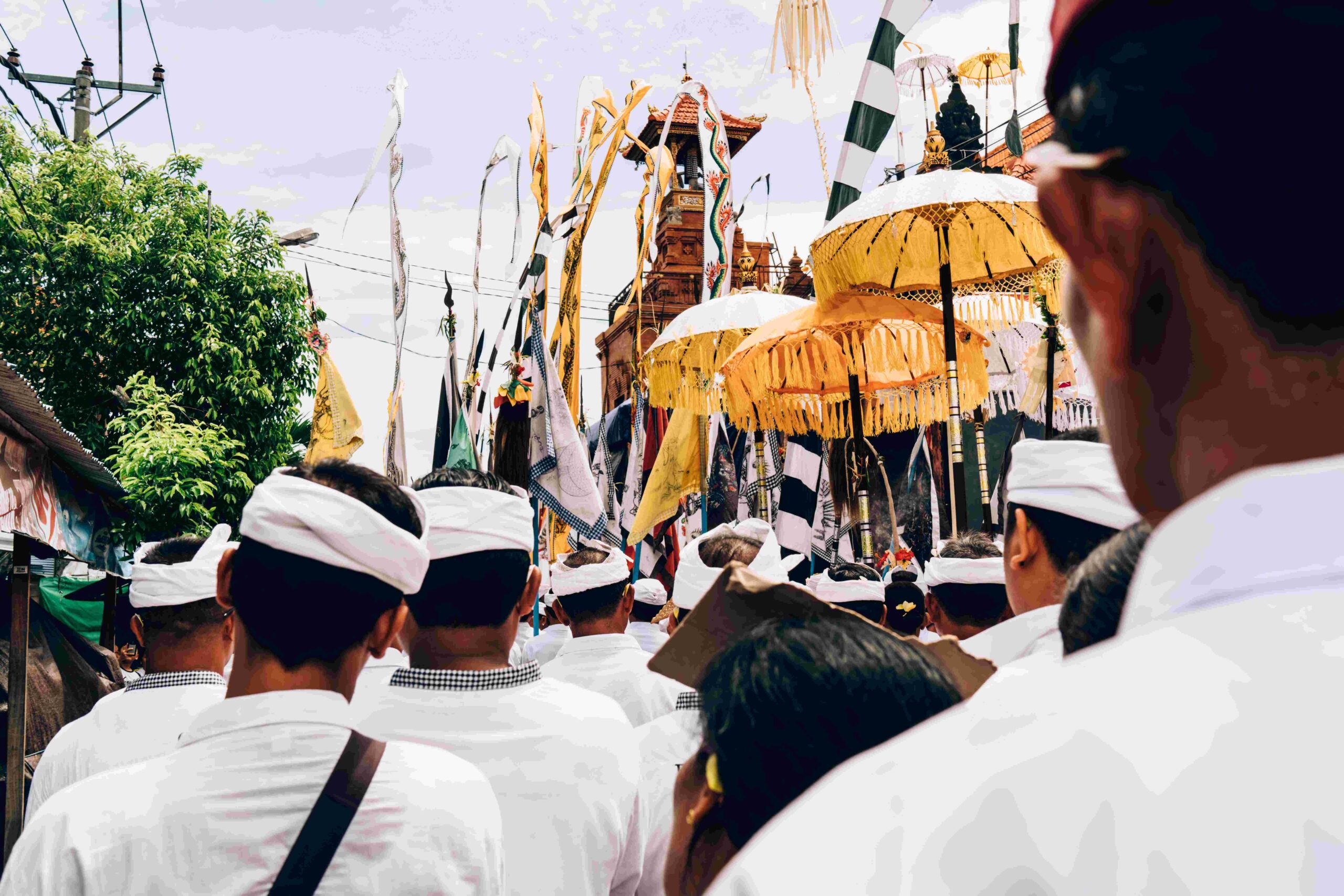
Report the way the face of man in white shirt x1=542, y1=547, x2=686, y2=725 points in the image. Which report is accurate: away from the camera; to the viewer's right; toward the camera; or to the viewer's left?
away from the camera

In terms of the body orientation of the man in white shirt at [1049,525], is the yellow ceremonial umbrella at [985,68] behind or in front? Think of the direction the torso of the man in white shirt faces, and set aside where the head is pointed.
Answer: in front

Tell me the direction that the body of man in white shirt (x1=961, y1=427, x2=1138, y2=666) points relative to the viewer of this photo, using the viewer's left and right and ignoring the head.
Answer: facing away from the viewer and to the left of the viewer

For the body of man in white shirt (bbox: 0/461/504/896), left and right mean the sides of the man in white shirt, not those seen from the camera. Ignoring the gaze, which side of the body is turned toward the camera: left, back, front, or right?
back

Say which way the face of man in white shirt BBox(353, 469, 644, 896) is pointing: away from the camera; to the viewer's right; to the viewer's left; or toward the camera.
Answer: away from the camera

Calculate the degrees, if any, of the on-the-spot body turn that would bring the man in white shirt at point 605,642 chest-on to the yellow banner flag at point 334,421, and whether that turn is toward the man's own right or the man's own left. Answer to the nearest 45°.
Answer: approximately 45° to the man's own left

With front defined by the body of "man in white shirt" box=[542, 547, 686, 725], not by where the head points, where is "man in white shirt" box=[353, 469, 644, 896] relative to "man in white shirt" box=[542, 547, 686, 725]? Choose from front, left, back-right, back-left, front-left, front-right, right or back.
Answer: back

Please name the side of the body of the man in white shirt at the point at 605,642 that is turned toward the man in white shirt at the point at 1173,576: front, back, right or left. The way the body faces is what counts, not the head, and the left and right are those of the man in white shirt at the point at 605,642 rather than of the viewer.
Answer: back

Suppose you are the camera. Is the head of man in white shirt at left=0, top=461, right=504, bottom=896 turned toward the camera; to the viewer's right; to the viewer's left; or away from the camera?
away from the camera

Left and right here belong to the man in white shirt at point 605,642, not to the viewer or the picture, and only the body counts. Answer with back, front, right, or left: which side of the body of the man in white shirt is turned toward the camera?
back

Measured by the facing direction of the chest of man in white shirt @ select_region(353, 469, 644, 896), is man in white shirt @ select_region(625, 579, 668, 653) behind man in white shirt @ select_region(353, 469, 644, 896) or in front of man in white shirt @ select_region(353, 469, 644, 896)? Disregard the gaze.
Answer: in front

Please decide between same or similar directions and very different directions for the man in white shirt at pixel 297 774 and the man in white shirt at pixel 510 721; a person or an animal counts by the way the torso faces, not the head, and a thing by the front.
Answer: same or similar directions

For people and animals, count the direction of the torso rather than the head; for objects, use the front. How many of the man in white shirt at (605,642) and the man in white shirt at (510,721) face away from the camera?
2

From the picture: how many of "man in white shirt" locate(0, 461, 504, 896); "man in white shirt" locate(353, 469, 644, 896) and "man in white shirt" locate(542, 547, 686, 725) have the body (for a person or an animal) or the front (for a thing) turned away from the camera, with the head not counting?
3

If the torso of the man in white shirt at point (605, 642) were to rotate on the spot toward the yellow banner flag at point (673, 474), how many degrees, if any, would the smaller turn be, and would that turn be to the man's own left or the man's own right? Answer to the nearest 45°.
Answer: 0° — they already face it

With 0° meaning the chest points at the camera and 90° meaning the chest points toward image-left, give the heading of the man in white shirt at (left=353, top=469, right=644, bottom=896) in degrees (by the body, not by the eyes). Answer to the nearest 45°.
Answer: approximately 180°

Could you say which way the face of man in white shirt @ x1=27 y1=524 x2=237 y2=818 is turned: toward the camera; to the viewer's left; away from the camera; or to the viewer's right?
away from the camera
